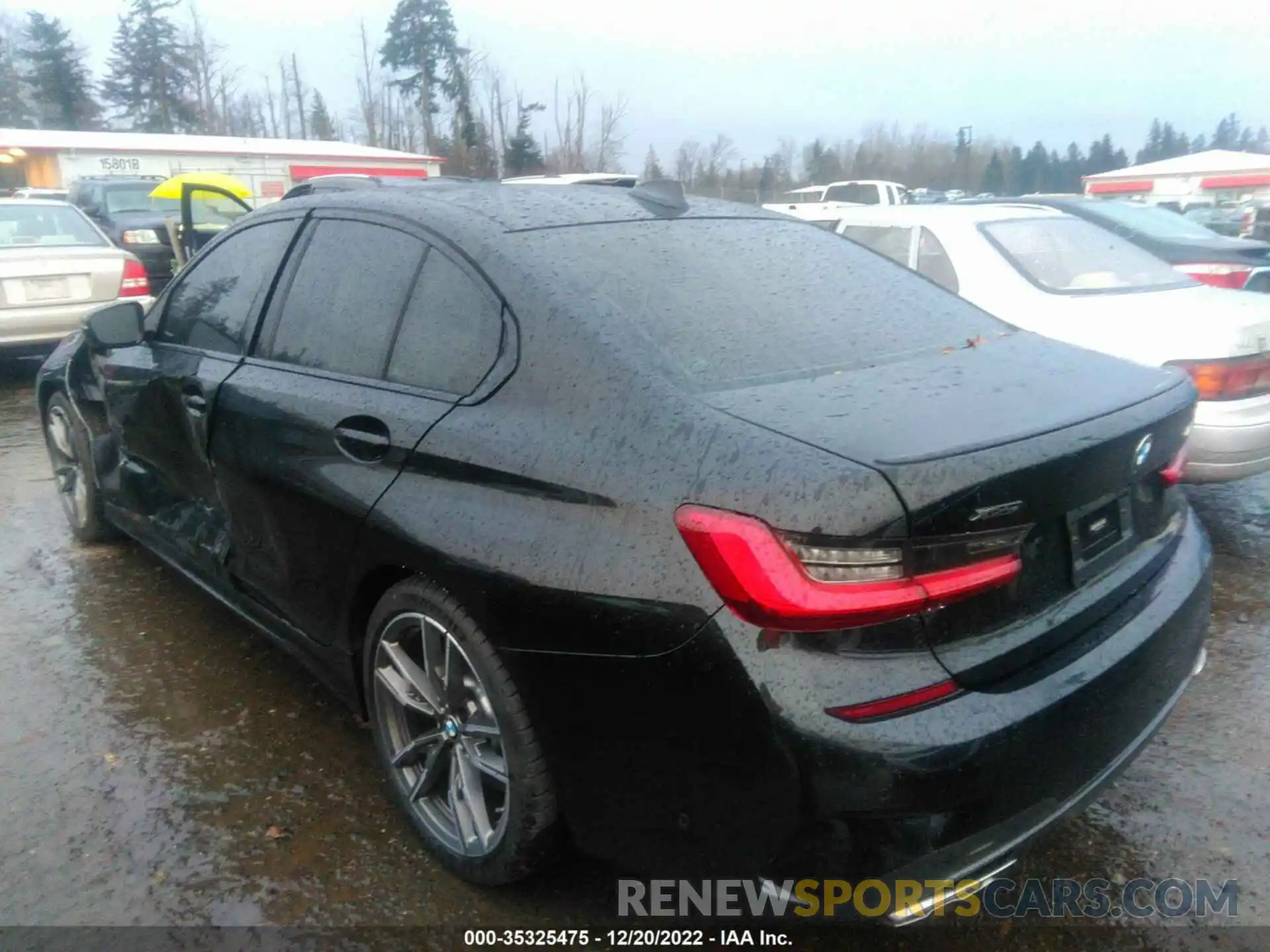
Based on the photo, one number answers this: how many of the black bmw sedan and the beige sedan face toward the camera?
0

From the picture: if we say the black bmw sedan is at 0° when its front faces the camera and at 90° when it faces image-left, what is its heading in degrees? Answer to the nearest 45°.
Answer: approximately 135°

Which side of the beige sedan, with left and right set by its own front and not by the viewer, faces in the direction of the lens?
back

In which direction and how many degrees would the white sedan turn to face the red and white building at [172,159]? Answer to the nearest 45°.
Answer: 0° — it already faces it

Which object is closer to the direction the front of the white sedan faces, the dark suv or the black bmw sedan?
the dark suv

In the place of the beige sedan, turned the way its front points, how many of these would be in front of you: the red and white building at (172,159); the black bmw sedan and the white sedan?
1

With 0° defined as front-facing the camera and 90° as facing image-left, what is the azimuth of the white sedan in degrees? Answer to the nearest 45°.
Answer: approximately 135°

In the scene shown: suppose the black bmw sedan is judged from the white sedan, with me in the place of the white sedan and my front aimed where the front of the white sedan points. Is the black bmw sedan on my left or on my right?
on my left

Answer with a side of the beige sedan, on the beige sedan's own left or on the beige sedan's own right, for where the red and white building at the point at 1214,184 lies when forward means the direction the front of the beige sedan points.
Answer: on the beige sedan's own right

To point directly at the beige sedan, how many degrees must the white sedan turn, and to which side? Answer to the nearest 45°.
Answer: approximately 45° to its left

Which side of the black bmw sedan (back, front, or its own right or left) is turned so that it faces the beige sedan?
front

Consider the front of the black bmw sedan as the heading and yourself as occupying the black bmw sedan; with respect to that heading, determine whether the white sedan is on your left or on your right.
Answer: on your right

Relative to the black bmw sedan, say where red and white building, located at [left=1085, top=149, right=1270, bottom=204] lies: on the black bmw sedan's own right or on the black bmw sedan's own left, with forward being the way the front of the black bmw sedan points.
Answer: on the black bmw sedan's own right

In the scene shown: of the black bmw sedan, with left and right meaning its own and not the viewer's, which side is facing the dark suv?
front

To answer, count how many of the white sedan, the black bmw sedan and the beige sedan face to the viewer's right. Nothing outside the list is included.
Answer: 0
